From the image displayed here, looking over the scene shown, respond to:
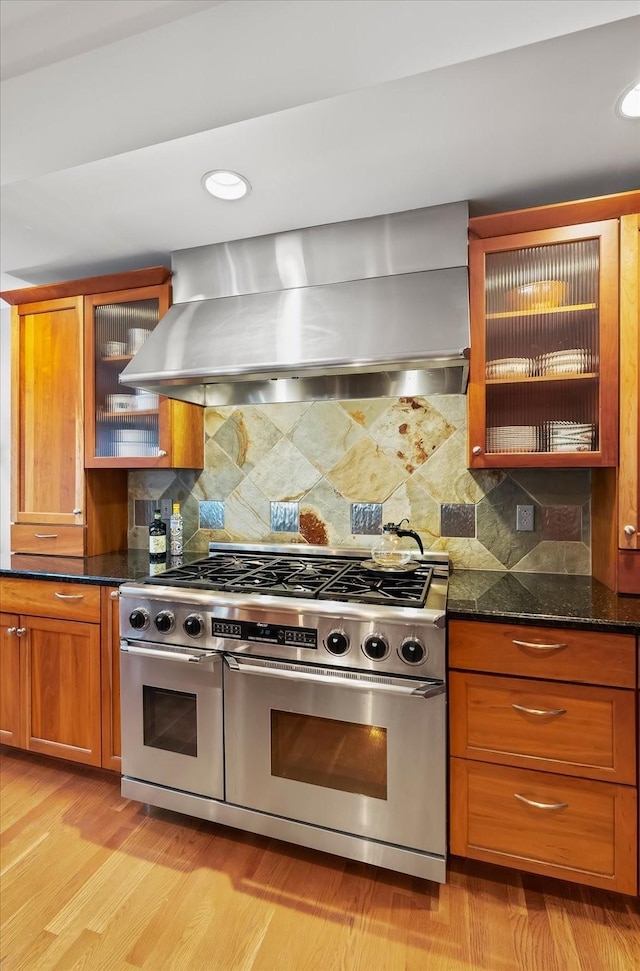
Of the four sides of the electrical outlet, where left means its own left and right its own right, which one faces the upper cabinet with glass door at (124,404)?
right

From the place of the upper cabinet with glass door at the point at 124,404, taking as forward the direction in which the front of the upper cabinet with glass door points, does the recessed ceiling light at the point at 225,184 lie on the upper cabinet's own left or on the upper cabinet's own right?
on the upper cabinet's own left

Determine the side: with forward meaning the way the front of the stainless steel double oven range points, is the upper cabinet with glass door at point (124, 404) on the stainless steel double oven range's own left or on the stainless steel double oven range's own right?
on the stainless steel double oven range's own right

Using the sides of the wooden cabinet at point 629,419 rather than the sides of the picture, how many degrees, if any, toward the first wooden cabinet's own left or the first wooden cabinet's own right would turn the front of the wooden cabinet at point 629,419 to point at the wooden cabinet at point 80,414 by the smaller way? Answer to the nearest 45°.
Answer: approximately 90° to the first wooden cabinet's own right

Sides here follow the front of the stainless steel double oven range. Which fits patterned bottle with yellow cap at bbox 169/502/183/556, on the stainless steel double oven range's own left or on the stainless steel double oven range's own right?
on the stainless steel double oven range's own right

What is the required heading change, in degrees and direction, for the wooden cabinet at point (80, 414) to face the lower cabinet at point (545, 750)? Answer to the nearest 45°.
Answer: approximately 90° to its left

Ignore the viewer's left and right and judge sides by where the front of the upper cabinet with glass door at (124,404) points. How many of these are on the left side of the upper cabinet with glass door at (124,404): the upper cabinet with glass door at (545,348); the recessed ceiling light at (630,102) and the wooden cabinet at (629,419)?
3

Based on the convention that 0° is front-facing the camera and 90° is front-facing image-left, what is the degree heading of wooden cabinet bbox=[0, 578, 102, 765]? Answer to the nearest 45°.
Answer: approximately 45°

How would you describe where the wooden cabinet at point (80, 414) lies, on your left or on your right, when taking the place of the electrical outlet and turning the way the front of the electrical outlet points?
on your right
